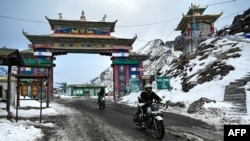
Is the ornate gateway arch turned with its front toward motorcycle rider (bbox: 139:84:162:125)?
yes

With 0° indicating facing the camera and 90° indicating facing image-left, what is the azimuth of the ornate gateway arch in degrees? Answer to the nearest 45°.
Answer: approximately 0°

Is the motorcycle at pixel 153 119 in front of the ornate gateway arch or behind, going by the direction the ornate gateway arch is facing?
in front

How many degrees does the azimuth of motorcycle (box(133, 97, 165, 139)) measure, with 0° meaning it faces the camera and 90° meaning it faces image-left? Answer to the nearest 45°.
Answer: approximately 315°

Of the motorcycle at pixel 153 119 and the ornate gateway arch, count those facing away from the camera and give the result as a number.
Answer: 0

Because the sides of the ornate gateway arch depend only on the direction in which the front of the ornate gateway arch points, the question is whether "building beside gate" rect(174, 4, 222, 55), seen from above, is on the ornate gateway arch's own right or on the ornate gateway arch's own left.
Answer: on the ornate gateway arch's own left
